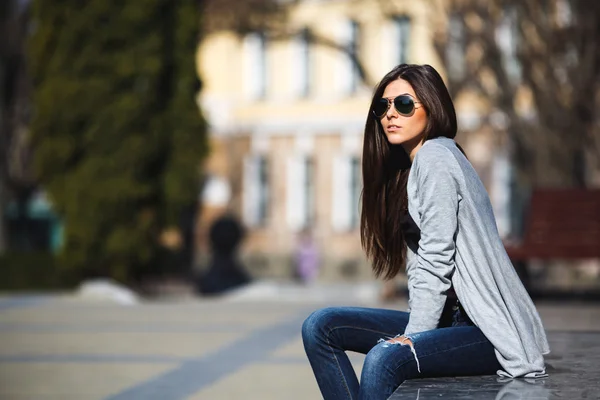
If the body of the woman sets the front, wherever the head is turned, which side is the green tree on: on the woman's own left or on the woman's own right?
on the woman's own right

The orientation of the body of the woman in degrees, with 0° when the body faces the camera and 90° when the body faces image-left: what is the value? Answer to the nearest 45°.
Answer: approximately 90°

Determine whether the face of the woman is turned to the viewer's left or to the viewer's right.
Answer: to the viewer's left

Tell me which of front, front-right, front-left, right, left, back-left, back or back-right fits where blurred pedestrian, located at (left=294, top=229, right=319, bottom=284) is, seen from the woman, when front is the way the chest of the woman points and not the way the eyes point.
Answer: right

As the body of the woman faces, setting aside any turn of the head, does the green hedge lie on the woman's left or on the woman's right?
on the woman's right

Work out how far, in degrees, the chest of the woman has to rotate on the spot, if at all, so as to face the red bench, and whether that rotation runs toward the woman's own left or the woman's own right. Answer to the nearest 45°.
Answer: approximately 90° to the woman's own right

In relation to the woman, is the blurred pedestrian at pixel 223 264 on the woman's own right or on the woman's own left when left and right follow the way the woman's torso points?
on the woman's own right
